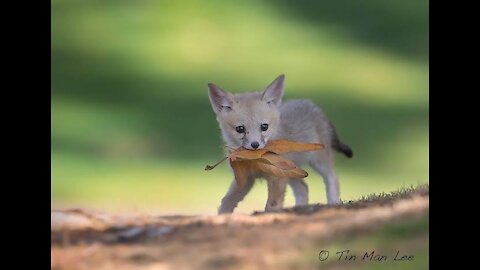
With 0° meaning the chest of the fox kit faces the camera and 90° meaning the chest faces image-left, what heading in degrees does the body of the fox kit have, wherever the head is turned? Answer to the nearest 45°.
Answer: approximately 45°
